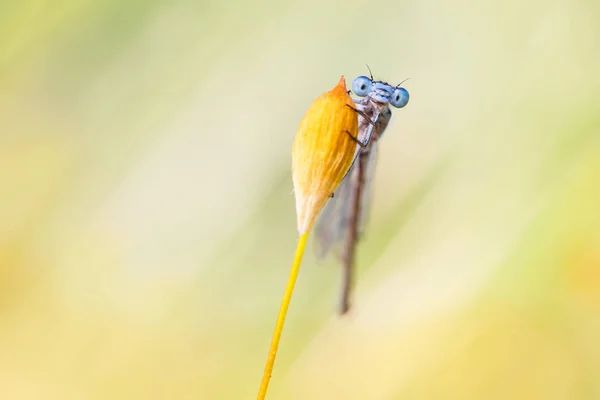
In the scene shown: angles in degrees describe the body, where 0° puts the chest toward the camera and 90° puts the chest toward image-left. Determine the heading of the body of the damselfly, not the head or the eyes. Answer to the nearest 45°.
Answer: approximately 0°
